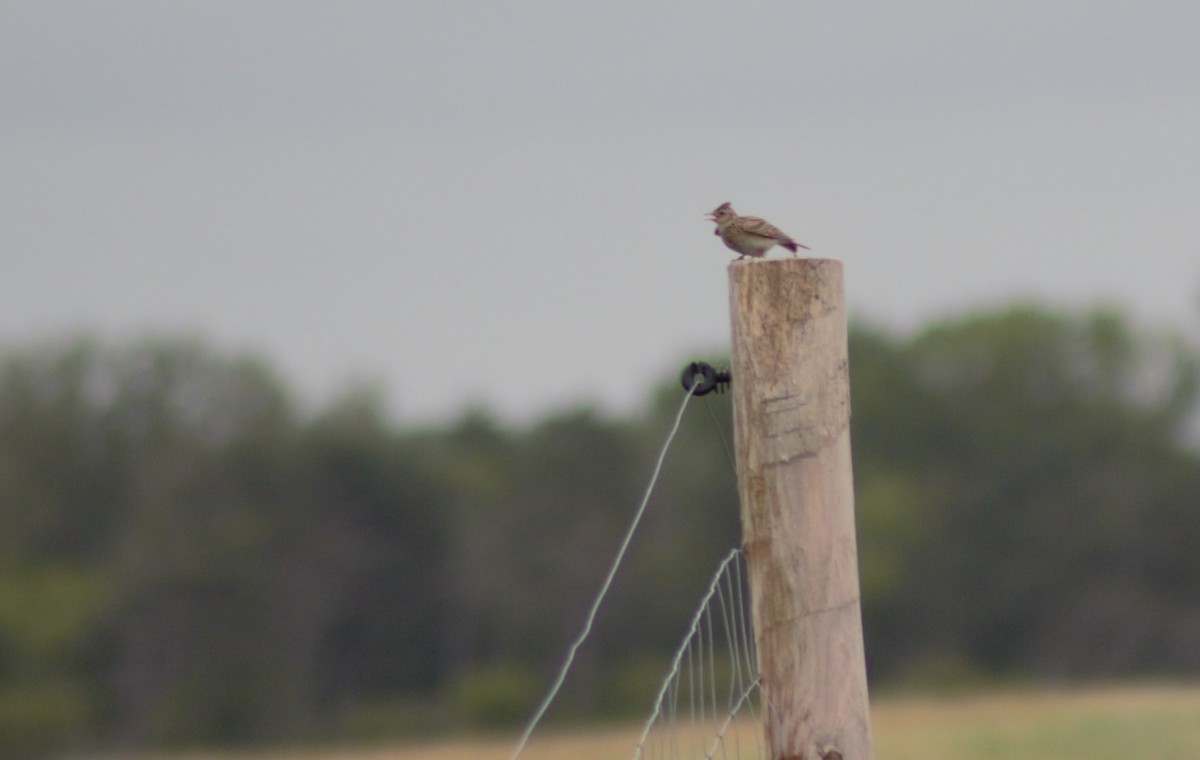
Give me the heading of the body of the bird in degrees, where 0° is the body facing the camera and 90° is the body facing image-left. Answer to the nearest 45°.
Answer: approximately 90°
